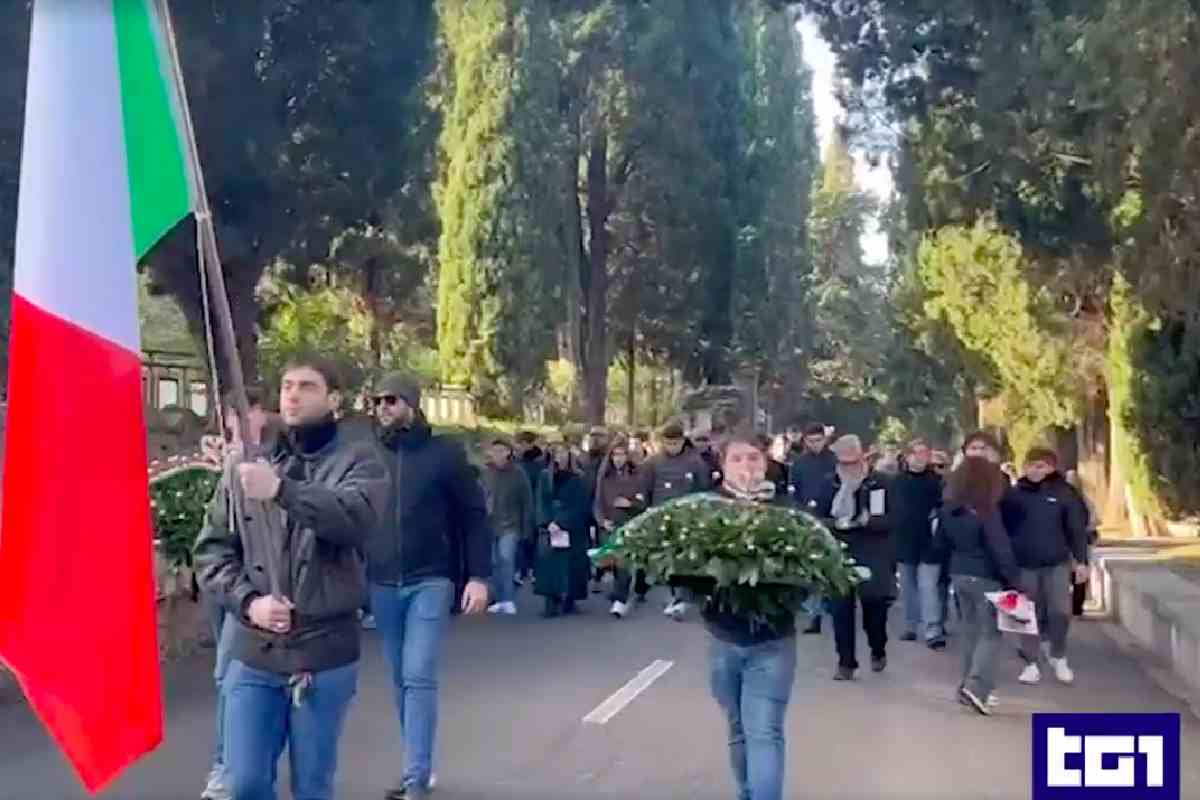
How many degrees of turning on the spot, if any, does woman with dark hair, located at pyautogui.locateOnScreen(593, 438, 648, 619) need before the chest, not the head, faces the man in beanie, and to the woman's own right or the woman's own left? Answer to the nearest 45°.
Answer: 0° — they already face them

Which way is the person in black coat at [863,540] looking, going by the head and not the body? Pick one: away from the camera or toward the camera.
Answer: toward the camera

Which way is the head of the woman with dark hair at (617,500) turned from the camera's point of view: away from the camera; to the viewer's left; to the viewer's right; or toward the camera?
toward the camera

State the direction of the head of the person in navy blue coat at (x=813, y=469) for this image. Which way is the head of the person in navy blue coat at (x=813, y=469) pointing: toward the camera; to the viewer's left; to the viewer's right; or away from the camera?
toward the camera

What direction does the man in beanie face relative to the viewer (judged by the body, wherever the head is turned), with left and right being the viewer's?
facing the viewer and to the left of the viewer

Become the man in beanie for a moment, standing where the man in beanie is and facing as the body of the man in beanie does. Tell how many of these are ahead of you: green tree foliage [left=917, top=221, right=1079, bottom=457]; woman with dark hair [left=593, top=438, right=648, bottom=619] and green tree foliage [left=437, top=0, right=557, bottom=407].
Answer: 0

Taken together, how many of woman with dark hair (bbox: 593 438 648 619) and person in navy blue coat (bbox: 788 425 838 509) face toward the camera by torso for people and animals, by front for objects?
2

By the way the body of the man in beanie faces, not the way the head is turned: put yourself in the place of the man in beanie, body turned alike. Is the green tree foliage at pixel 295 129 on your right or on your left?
on your right

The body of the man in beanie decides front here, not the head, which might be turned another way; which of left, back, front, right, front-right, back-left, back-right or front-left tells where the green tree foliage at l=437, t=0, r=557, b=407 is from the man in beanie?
back-right

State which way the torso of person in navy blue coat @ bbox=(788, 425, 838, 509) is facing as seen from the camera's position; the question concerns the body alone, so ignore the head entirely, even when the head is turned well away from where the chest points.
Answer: toward the camera

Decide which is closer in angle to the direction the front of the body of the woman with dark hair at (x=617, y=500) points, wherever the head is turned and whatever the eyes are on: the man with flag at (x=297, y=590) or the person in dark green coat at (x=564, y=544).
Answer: the man with flag

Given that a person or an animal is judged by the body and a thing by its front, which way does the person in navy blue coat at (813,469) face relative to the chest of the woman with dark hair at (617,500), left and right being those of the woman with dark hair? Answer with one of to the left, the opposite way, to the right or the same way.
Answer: the same way

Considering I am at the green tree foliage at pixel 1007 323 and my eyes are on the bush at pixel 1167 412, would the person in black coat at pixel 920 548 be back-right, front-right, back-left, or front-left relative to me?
front-right

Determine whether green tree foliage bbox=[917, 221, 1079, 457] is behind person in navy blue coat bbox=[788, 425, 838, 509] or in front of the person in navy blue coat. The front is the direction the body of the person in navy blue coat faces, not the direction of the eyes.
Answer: behind
